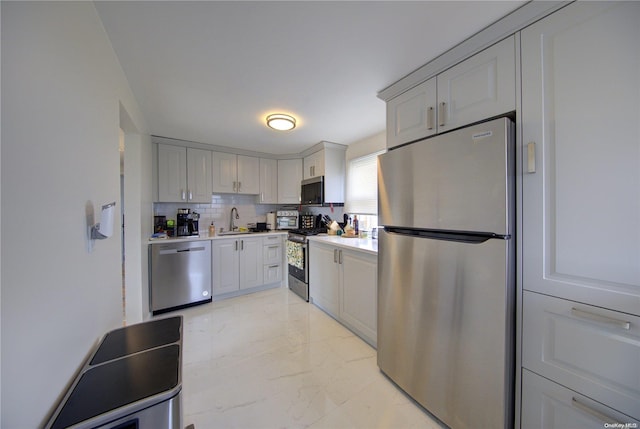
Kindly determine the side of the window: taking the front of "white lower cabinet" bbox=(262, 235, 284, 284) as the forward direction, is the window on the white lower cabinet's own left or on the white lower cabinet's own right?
on the white lower cabinet's own left

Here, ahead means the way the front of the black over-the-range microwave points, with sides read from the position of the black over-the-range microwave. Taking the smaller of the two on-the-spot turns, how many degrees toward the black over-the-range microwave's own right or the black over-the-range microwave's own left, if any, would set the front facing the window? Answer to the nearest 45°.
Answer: approximately 90° to the black over-the-range microwave's own left

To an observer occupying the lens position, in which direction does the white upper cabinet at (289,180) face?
facing the viewer

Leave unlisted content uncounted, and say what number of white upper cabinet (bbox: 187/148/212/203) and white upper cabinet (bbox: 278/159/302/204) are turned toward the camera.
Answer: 2

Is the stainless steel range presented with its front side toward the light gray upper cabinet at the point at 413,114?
no

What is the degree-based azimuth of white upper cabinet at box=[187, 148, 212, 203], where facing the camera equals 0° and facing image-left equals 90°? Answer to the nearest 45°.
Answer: approximately 0°

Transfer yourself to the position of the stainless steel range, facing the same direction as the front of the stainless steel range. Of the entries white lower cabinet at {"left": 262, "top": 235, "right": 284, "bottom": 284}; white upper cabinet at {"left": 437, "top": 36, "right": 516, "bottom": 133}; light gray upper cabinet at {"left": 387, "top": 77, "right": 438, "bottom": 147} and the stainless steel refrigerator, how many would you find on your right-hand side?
1

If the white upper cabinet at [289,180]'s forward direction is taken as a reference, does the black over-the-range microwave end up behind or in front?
in front

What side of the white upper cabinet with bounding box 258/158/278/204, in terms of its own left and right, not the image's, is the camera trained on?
front

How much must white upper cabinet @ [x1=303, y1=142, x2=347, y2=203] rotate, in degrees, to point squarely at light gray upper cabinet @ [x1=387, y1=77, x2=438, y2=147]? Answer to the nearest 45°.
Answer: approximately 45° to its left

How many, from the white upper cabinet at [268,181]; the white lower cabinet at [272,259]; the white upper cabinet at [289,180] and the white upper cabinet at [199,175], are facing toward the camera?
4

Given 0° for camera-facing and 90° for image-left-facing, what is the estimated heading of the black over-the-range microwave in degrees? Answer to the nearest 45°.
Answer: approximately 45°

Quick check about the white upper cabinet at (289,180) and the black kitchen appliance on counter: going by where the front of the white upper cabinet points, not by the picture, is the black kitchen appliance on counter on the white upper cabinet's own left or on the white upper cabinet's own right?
on the white upper cabinet's own right

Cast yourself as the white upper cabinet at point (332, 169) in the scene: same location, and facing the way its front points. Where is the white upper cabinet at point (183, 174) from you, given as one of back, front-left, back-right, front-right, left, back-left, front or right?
front-right

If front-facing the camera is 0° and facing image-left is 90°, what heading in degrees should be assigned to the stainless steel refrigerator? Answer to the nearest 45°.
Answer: approximately 45°

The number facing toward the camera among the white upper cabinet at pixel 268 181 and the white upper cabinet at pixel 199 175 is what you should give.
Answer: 2

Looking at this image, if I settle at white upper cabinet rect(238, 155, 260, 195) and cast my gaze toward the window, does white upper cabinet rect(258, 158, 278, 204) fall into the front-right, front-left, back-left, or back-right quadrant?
front-left

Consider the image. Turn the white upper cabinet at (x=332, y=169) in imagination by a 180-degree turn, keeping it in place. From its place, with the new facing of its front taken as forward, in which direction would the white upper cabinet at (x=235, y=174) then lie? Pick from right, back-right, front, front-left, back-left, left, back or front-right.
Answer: back-left

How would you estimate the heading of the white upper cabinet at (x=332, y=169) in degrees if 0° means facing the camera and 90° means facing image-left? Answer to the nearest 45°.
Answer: approximately 45°

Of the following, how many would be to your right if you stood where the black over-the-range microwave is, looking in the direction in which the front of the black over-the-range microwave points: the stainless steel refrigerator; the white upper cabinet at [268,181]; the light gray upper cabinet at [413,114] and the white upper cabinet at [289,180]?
2
